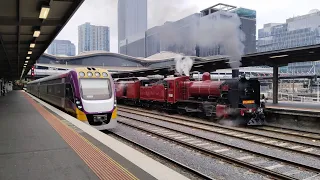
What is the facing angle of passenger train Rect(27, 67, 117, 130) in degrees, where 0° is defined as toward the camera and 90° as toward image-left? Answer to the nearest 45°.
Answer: approximately 315°

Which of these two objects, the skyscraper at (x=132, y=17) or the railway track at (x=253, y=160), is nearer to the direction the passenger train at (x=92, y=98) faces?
the railway track

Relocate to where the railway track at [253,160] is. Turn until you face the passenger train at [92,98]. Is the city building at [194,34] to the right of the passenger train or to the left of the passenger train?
right

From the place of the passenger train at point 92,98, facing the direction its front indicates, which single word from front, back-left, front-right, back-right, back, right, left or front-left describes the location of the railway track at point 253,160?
front

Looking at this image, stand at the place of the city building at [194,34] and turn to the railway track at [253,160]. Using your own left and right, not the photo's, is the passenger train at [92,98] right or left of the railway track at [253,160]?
right

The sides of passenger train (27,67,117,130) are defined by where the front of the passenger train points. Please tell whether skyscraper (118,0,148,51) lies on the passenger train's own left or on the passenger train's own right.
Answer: on the passenger train's own left

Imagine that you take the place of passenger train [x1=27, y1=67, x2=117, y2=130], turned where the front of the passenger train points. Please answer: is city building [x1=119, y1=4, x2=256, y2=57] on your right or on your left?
on your left

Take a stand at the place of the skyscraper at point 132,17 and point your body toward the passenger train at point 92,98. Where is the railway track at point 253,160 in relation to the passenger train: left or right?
left
